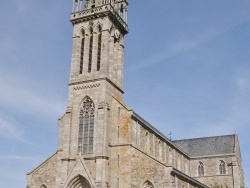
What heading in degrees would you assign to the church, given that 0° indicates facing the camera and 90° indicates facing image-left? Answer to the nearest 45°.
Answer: approximately 45°
